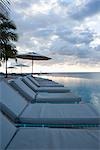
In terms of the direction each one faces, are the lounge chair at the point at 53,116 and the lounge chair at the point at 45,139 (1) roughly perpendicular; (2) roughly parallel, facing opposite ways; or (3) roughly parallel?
roughly parallel

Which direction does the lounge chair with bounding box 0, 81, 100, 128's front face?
to the viewer's right

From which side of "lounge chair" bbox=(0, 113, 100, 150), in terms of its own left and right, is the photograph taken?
right

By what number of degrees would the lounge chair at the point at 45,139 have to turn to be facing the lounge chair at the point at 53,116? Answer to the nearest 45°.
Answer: approximately 90° to its left

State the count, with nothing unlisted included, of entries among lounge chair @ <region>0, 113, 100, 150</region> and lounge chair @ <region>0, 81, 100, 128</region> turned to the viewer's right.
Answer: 2

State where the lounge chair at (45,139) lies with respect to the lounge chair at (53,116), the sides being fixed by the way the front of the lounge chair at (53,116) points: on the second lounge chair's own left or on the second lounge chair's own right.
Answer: on the second lounge chair's own right
